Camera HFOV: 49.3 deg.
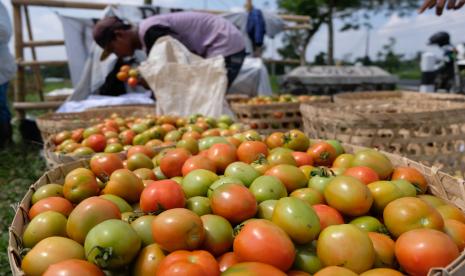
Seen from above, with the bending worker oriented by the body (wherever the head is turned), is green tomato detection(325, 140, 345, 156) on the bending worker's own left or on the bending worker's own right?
on the bending worker's own left

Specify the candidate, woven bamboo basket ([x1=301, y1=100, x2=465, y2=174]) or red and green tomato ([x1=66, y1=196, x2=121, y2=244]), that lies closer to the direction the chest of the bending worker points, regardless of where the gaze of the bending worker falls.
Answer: the red and green tomato

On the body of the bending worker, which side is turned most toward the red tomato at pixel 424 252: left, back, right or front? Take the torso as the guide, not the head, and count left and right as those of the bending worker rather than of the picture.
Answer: left

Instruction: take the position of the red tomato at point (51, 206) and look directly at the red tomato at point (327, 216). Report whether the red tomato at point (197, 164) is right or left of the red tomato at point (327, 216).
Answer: left

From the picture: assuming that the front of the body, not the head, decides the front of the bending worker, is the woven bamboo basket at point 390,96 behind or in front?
behind

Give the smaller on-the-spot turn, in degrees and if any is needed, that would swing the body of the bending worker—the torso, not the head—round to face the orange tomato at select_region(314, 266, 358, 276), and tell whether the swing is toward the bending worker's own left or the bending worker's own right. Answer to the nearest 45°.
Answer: approximately 90° to the bending worker's own left

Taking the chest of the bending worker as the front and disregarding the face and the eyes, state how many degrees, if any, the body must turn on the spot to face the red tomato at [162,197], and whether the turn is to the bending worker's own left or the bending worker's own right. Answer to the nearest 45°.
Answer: approximately 90° to the bending worker's own left

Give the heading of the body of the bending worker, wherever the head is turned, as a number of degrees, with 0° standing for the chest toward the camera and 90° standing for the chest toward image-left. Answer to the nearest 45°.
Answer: approximately 90°
